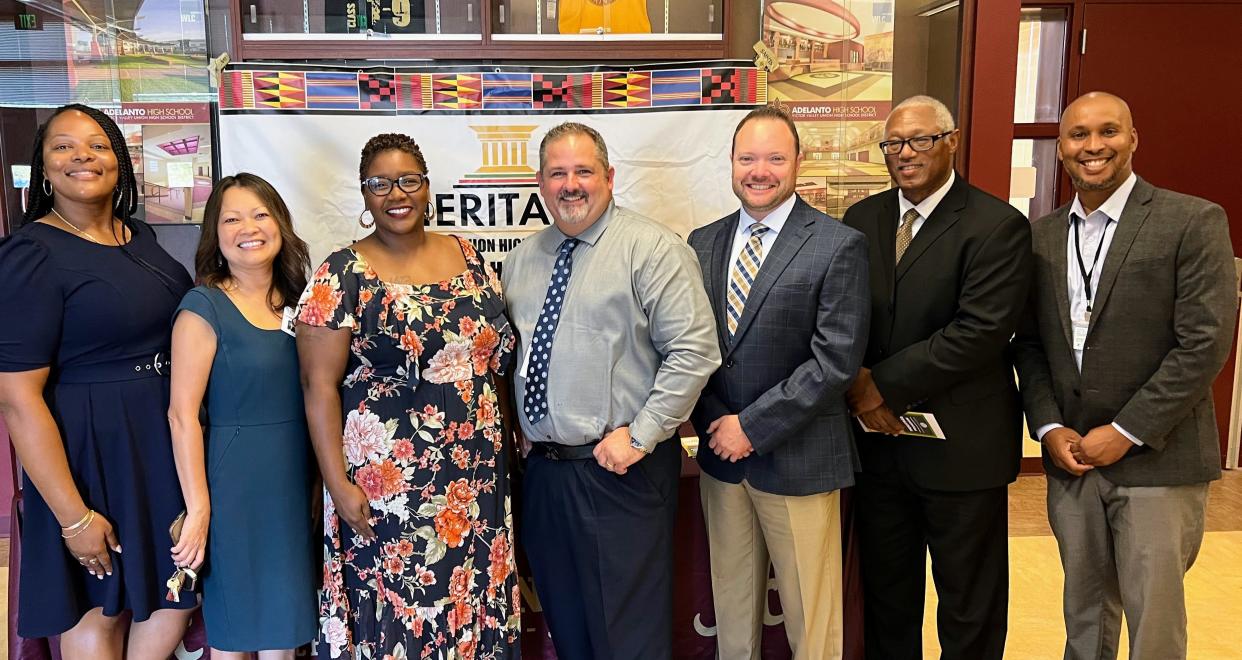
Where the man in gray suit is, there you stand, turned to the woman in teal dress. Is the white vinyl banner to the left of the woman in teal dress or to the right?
right

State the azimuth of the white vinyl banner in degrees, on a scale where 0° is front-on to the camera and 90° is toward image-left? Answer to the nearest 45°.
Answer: approximately 0°

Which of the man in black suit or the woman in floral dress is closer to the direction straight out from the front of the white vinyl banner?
the woman in floral dress

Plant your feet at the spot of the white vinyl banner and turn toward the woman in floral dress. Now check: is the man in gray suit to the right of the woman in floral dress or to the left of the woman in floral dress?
left

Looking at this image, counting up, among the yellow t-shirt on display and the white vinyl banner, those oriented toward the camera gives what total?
2

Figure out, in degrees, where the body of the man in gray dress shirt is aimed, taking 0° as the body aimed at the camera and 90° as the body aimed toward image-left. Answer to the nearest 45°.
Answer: approximately 45°

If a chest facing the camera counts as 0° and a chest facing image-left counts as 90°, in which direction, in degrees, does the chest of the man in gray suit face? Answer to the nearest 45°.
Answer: approximately 45°

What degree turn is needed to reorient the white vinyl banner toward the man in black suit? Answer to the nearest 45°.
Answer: approximately 45° to its left
